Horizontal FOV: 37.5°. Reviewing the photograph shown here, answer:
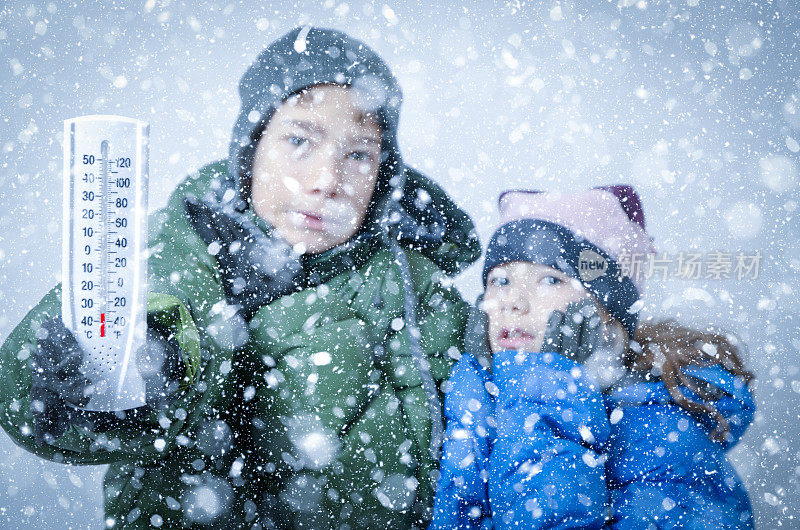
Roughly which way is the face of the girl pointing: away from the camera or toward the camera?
toward the camera

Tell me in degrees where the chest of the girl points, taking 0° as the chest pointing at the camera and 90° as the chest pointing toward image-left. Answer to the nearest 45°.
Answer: approximately 45°
